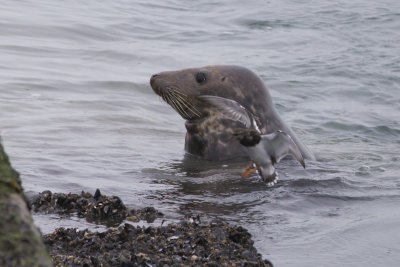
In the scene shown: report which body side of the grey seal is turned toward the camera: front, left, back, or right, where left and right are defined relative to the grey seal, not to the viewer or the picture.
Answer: left

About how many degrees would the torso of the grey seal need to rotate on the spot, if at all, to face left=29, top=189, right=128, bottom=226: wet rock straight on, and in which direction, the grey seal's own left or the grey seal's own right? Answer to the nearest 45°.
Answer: approximately 90° to the grey seal's own left

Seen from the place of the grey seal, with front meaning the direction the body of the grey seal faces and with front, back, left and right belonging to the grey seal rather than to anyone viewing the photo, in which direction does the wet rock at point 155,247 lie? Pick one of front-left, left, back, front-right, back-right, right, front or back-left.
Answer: left
